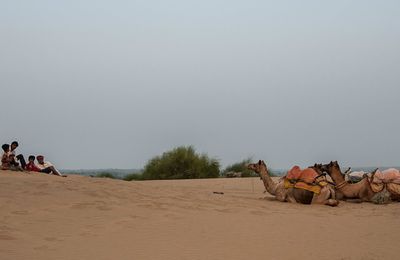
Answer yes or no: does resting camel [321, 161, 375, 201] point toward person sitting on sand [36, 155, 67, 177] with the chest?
yes

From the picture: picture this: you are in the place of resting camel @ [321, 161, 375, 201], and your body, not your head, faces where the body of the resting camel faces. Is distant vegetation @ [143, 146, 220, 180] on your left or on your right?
on your right

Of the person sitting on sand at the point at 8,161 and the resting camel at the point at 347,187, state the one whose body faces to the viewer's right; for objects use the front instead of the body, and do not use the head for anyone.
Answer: the person sitting on sand

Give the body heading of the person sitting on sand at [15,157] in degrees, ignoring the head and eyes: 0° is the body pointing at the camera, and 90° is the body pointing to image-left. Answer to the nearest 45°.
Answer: approximately 315°

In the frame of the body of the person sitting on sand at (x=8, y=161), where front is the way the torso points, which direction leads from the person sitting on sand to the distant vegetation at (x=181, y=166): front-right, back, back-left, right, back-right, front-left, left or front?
front-left

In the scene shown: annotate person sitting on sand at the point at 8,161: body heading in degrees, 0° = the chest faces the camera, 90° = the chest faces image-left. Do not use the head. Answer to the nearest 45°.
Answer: approximately 270°

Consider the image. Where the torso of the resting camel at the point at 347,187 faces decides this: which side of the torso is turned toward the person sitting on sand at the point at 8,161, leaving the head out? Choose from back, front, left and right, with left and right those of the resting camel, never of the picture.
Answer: front

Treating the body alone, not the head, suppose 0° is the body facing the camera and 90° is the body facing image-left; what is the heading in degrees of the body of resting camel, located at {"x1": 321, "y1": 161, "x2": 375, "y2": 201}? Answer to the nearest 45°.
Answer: approximately 90°

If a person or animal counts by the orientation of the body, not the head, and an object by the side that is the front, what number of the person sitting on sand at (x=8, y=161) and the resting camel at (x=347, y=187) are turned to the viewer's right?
1

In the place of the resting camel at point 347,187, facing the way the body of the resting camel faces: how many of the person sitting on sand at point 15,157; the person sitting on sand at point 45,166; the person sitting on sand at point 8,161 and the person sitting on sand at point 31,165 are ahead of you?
4
